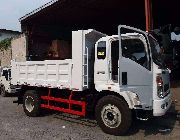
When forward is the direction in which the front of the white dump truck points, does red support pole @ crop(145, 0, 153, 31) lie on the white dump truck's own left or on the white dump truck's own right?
on the white dump truck's own left

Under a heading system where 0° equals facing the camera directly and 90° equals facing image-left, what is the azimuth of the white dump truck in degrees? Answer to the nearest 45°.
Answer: approximately 315°
